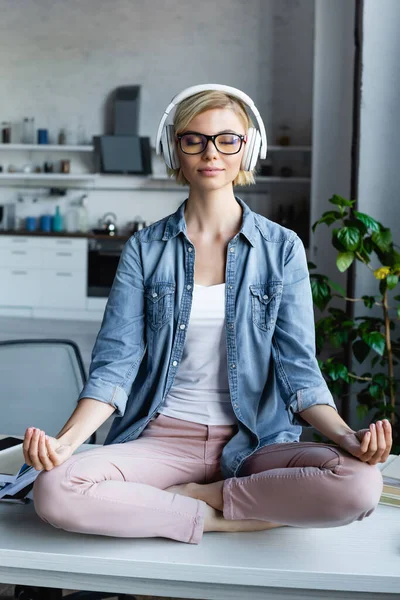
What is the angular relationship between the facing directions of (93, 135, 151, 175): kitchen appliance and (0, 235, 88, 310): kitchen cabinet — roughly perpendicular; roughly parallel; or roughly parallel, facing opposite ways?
roughly parallel

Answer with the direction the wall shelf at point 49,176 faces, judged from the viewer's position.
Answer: facing the viewer

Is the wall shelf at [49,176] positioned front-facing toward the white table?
yes

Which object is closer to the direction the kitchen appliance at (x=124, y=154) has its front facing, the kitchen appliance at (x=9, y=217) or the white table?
the white table

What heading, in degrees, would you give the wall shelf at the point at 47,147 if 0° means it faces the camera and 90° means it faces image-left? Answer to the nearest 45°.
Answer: approximately 0°

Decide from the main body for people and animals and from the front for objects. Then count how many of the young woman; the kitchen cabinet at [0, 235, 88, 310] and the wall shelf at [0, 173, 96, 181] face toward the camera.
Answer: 3

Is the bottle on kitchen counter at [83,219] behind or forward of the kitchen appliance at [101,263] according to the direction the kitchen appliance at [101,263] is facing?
behind

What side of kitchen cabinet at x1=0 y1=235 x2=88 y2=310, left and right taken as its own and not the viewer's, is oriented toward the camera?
front

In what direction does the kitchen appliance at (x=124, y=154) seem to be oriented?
toward the camera
